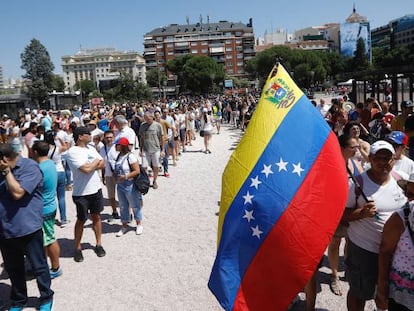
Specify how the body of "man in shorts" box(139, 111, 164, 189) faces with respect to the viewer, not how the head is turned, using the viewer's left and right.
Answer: facing the viewer

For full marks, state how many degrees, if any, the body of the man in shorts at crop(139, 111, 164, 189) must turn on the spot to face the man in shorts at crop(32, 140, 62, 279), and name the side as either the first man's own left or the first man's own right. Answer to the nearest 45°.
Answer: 0° — they already face them

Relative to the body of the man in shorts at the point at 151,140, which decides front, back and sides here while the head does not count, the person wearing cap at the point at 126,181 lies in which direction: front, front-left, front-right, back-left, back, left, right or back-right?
front

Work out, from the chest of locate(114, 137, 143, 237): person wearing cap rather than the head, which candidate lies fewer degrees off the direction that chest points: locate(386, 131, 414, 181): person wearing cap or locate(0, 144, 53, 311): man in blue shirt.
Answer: the man in blue shirt

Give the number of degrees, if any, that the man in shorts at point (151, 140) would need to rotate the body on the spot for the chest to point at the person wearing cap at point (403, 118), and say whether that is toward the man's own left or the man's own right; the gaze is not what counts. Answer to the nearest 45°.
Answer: approximately 45° to the man's own left

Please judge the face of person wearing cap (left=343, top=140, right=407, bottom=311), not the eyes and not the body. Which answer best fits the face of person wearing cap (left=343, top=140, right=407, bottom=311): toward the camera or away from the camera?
toward the camera

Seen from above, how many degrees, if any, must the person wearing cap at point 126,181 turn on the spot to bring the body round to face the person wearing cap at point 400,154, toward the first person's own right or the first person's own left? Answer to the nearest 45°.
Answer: approximately 90° to the first person's own left

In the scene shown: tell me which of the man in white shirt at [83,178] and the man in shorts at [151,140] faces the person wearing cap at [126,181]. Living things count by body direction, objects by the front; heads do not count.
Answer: the man in shorts
